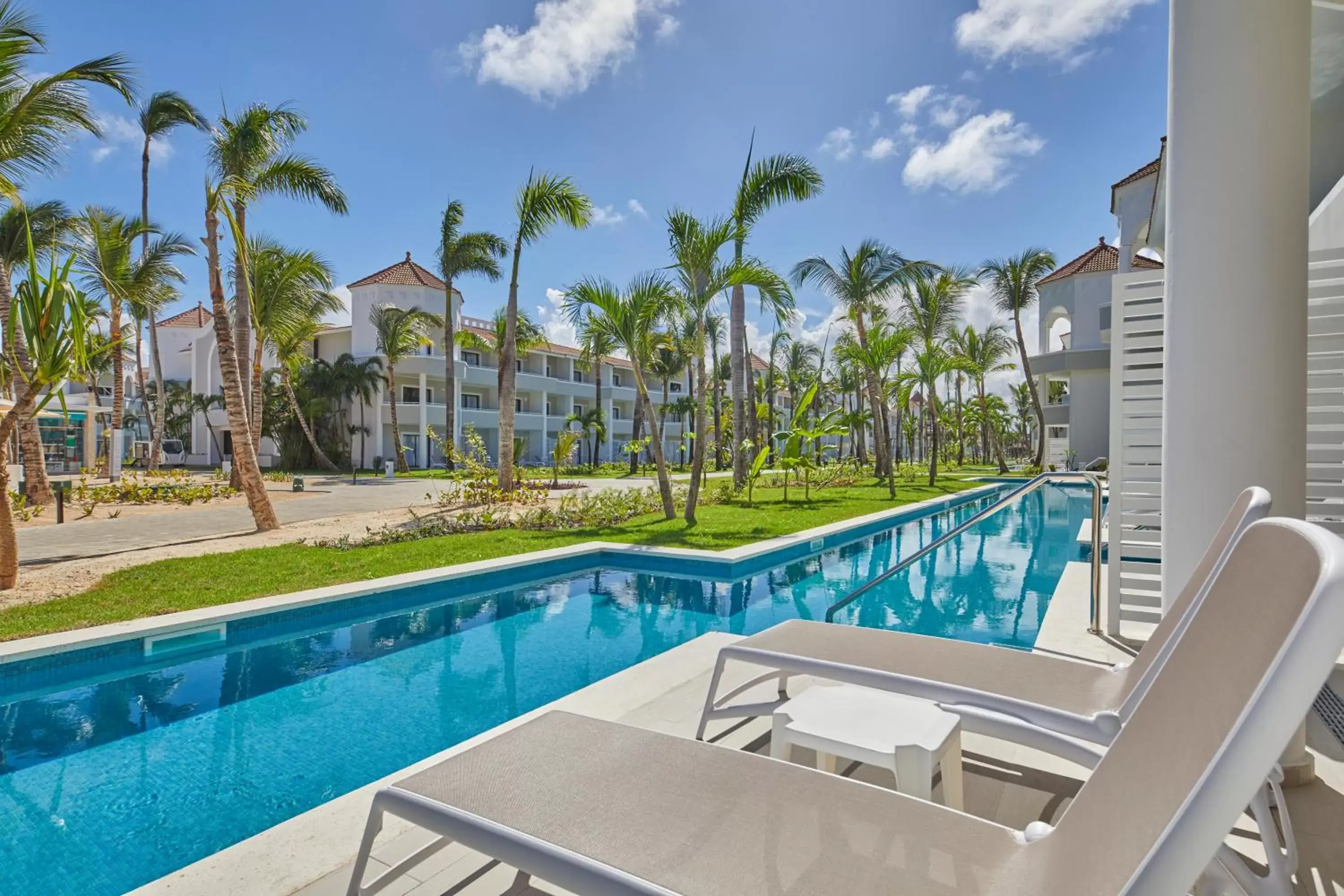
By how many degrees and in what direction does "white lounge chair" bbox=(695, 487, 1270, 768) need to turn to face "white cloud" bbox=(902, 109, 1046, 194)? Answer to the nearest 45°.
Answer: approximately 90° to its right

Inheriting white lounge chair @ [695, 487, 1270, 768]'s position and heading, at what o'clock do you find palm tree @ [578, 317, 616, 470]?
The palm tree is roughly at 2 o'clock from the white lounge chair.

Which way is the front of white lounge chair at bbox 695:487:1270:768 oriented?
to the viewer's left

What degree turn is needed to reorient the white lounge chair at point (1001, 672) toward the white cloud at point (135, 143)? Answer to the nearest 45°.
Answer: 0° — it already faces it

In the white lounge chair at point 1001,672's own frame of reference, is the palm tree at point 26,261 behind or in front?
in front

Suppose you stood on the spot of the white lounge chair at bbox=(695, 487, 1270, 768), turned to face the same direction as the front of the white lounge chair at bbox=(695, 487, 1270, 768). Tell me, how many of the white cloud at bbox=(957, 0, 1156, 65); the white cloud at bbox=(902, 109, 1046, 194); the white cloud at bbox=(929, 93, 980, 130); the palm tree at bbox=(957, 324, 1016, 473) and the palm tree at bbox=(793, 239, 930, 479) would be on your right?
5

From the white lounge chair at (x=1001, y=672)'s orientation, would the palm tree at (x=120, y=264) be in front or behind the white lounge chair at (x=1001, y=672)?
in front

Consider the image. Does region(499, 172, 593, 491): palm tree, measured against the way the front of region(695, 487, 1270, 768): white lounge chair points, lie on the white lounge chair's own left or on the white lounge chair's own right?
on the white lounge chair's own right

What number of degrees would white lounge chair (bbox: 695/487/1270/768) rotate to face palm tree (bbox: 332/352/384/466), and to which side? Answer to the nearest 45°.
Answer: approximately 45° to its right

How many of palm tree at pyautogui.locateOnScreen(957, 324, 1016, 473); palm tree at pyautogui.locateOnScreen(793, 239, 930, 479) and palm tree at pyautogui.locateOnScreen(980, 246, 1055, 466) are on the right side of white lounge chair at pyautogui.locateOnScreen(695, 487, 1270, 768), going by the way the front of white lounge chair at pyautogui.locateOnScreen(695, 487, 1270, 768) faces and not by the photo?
3

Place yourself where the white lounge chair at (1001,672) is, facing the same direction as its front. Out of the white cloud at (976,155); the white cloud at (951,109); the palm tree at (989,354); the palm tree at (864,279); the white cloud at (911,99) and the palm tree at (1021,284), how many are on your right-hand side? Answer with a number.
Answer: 6

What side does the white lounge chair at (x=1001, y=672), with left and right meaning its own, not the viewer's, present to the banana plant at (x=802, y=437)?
right

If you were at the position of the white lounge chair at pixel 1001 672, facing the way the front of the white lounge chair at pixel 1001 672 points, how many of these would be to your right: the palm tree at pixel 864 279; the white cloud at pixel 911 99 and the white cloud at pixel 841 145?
3

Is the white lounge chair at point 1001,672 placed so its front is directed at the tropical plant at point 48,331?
yes

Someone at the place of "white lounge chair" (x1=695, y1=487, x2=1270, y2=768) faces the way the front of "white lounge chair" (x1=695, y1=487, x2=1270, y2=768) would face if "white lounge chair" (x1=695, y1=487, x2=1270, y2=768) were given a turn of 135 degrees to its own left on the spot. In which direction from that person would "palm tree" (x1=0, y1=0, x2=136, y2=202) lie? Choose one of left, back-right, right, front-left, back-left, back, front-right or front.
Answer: back-right

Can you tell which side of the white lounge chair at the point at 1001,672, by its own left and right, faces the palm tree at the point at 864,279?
right

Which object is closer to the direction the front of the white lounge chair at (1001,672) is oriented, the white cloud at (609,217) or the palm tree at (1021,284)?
the white cloud

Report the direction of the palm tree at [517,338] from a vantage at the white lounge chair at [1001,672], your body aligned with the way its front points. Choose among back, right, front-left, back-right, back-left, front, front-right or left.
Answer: front-right
